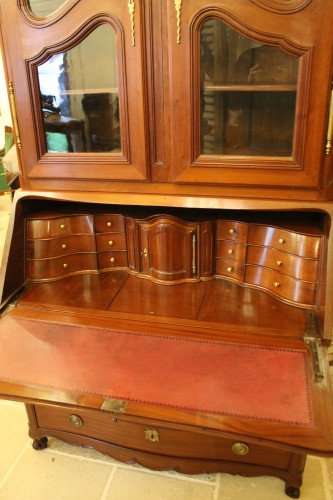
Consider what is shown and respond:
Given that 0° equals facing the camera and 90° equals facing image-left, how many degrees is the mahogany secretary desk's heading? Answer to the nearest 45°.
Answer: approximately 0°
